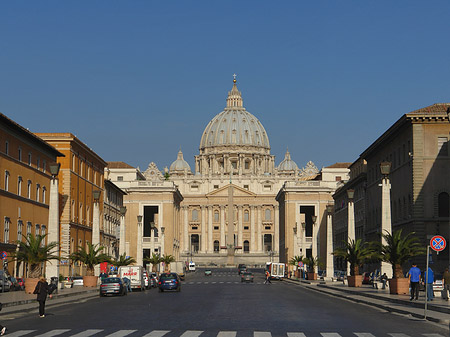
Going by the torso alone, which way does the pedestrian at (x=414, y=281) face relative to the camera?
away from the camera

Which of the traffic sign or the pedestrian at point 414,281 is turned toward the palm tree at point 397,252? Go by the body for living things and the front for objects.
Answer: the pedestrian

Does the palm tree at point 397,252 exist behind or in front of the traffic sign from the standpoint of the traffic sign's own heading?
behind

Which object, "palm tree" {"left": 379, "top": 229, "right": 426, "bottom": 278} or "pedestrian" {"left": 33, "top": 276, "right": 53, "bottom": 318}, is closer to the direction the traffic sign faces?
the pedestrian

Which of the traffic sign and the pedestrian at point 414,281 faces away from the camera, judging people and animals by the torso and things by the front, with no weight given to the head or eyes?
the pedestrian
